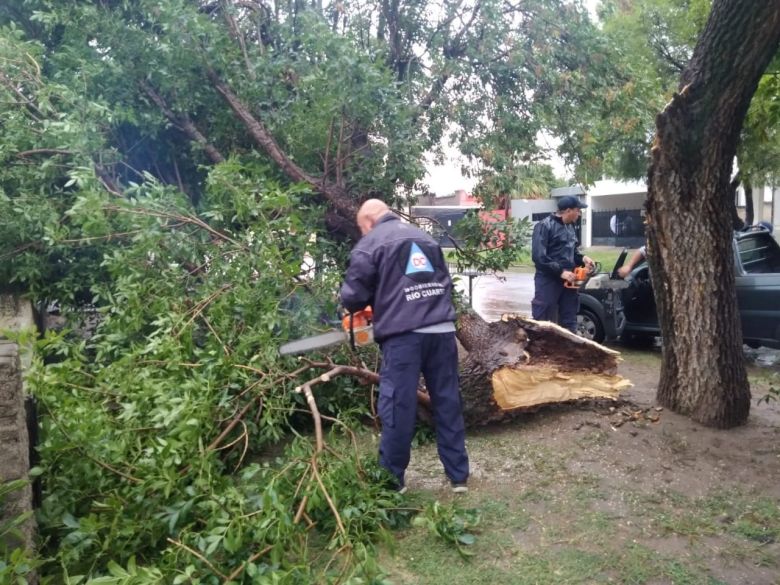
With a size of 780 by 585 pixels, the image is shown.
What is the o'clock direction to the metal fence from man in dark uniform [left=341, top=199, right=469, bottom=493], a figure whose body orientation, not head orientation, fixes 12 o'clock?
The metal fence is roughly at 2 o'clock from the man in dark uniform.

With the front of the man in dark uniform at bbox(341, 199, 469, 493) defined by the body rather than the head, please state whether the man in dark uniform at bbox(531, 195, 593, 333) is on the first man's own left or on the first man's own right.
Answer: on the first man's own right

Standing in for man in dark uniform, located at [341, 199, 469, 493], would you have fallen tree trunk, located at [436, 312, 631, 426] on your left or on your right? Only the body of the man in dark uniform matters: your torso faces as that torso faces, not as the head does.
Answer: on your right

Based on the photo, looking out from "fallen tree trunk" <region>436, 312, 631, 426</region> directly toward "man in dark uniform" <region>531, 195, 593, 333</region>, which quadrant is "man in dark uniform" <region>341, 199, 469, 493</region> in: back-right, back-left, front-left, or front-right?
back-left

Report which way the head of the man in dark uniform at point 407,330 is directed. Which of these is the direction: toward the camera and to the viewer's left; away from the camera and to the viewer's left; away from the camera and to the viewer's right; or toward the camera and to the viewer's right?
away from the camera and to the viewer's left

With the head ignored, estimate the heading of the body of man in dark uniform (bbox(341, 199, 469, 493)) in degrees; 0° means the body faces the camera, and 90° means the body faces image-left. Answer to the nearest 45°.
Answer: approximately 135°

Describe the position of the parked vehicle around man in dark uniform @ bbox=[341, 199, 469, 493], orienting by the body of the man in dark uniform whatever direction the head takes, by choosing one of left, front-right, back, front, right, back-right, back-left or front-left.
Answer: right
